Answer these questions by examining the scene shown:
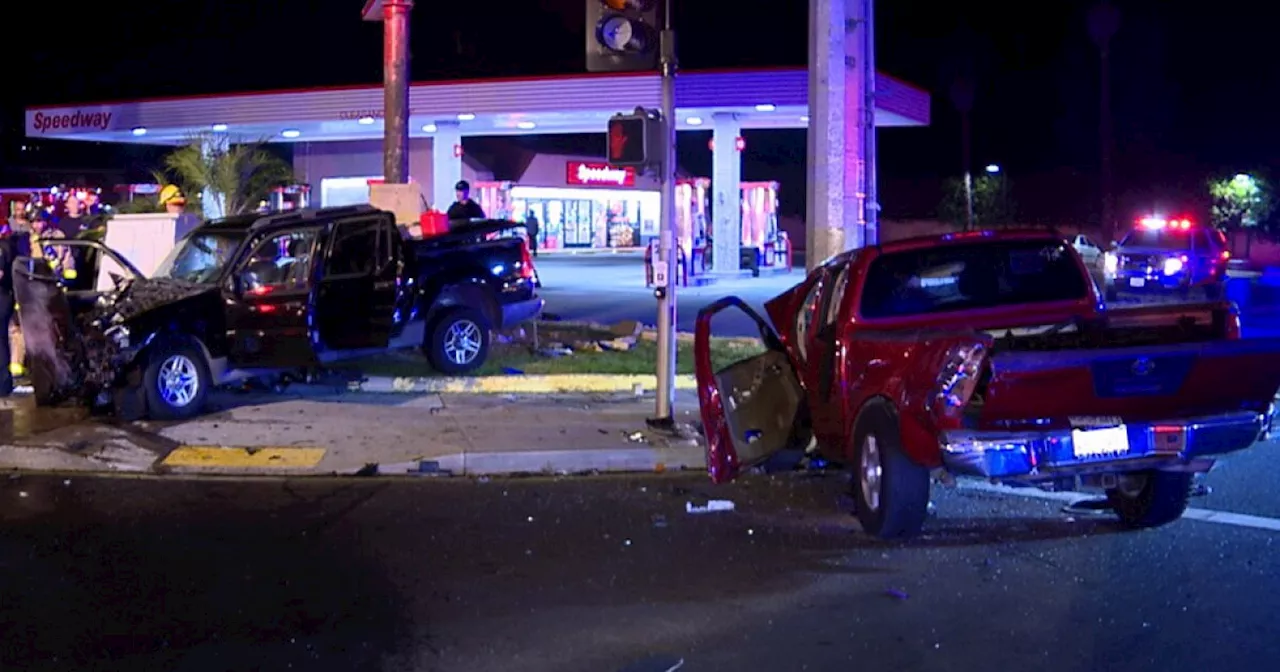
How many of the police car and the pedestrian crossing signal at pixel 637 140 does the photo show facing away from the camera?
0

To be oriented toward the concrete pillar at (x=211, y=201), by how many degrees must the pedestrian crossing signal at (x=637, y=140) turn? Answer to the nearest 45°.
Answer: approximately 90° to its right

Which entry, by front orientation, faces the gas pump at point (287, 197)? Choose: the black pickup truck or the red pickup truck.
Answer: the red pickup truck

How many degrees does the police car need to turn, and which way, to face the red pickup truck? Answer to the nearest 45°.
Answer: approximately 45° to its left

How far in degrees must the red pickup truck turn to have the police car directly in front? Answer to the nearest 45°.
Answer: approximately 45° to its right

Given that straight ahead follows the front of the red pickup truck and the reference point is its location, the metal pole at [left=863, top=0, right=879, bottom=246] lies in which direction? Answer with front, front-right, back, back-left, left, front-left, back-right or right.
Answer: front-right

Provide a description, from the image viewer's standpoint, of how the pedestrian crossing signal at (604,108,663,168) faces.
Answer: facing the viewer and to the left of the viewer

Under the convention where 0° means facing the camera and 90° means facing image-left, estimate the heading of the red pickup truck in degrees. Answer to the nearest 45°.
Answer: approximately 135°

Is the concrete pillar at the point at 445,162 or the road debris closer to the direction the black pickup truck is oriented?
the road debris

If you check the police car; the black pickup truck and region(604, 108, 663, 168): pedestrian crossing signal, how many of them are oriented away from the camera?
0

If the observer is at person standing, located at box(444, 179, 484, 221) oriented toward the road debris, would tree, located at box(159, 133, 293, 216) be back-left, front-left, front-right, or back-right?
back-right

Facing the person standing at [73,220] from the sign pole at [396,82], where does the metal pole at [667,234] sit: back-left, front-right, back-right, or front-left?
back-left
